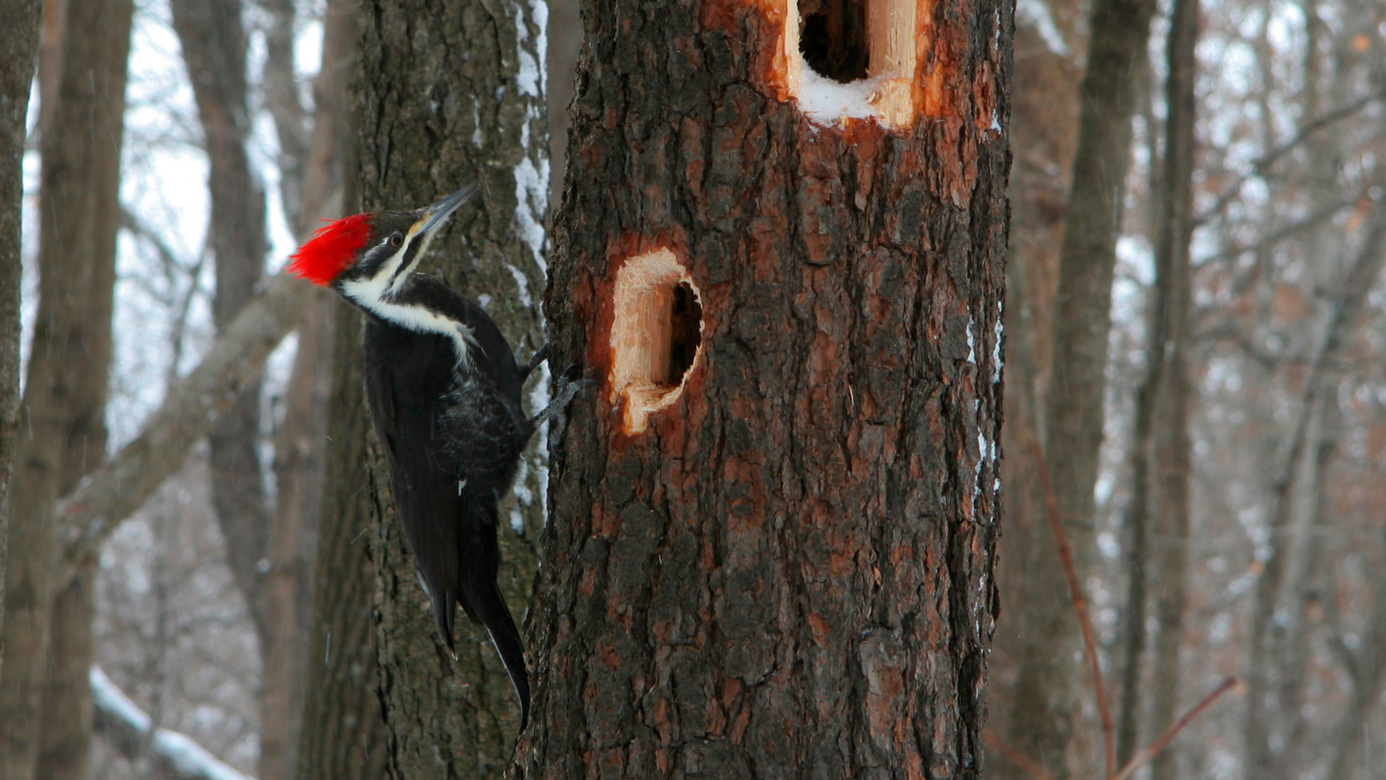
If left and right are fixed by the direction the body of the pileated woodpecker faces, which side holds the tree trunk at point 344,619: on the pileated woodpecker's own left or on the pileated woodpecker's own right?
on the pileated woodpecker's own left

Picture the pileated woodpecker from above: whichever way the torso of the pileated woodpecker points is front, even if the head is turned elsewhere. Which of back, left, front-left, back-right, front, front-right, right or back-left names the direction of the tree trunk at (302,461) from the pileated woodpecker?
left

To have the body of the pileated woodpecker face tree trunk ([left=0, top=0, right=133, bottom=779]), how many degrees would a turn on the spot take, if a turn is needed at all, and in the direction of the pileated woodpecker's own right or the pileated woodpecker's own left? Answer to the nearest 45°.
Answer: approximately 135° to the pileated woodpecker's own left

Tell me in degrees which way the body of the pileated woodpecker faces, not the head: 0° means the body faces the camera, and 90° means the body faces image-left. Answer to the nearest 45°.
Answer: approximately 270°
